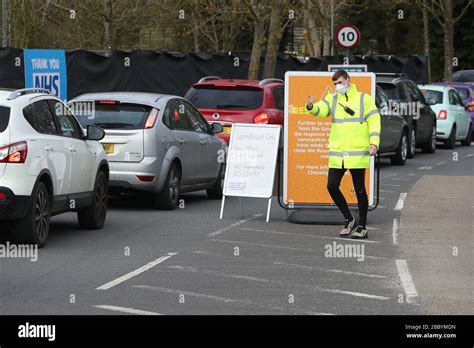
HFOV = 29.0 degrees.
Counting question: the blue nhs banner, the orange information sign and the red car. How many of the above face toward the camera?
2

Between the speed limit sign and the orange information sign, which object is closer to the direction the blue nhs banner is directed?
the orange information sign

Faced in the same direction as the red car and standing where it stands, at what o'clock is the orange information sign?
The orange information sign is roughly at 4 o'clock from the red car.

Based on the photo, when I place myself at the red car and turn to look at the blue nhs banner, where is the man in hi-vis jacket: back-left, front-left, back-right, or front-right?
back-left

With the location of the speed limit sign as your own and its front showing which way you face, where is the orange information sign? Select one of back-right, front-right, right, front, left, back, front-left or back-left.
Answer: front

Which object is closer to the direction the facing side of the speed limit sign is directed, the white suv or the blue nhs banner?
the white suv

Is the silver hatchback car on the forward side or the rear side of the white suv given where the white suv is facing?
on the forward side

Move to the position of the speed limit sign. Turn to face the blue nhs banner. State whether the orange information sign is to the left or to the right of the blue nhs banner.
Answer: left

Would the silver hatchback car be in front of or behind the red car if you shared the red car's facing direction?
behind

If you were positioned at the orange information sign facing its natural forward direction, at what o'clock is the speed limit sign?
The speed limit sign is roughly at 6 o'clock from the orange information sign.

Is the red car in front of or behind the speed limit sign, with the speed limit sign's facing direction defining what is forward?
in front

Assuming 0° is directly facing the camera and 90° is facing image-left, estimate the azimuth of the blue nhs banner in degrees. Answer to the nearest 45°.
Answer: approximately 0°

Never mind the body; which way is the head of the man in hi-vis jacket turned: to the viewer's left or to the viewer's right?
to the viewer's left

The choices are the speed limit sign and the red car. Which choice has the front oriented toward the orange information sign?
the speed limit sign

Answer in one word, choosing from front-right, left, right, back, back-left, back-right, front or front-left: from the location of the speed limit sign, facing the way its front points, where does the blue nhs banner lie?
front-right

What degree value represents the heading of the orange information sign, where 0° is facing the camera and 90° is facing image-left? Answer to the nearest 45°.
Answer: approximately 0°

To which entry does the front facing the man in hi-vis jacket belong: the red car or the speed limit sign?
the speed limit sign

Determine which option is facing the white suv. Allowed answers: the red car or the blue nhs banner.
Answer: the blue nhs banner

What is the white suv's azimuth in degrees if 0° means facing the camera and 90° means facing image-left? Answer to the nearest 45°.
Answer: approximately 225°

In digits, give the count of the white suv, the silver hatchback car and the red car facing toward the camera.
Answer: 0
